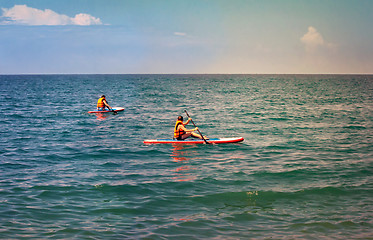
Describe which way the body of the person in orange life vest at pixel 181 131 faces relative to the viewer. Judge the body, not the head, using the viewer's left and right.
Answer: facing to the right of the viewer
